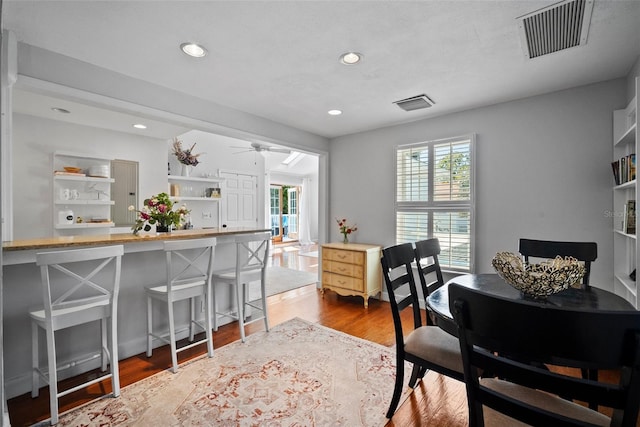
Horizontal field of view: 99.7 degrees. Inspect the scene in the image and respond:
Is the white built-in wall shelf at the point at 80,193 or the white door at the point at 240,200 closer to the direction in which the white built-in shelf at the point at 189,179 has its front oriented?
the white built-in wall shelf

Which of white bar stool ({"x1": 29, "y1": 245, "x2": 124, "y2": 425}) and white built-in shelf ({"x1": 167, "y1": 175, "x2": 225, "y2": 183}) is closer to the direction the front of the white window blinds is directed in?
the white bar stool

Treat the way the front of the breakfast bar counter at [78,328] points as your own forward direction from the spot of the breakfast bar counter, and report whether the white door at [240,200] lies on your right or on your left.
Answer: on your left

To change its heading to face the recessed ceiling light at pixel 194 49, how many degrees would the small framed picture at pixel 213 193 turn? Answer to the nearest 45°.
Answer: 0° — it already faces it

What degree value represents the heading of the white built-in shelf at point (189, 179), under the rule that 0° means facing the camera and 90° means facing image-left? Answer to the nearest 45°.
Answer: approximately 0°

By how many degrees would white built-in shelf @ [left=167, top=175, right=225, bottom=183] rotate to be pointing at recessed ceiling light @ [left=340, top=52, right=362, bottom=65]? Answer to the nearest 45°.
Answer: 0° — it already faces it

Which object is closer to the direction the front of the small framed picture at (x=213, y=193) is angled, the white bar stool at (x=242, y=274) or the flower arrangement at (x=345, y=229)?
the white bar stool

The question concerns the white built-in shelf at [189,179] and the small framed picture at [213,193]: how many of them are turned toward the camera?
2
